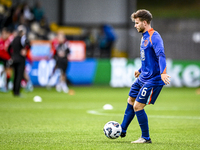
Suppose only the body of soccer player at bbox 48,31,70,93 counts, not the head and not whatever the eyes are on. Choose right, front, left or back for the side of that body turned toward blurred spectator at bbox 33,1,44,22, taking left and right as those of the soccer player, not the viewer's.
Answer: back

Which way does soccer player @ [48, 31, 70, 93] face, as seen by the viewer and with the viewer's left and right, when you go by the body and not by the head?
facing the viewer

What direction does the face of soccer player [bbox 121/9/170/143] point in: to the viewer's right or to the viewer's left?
to the viewer's left

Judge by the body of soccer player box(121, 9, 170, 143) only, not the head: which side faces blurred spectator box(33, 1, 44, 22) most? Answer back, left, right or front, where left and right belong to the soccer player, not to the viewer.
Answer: right

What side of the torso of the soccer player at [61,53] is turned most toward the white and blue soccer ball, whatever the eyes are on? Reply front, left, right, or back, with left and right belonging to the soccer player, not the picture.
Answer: front

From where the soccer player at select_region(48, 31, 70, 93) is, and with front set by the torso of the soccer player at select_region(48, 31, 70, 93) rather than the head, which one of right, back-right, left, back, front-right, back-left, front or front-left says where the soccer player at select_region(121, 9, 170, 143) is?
front

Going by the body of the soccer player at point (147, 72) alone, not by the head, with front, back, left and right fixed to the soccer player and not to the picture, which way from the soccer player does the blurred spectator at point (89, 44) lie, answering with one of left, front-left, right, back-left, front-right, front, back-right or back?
right
